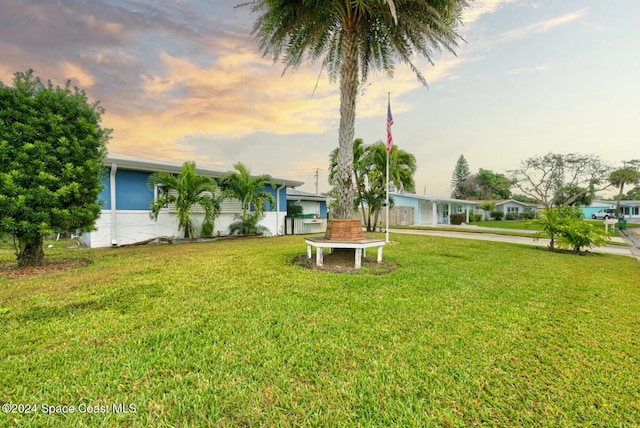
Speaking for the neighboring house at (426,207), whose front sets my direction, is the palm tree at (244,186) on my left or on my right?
on my right

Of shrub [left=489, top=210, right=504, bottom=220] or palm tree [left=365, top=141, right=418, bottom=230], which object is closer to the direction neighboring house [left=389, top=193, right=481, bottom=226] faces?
the palm tree

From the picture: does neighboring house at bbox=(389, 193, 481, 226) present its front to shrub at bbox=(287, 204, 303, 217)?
no

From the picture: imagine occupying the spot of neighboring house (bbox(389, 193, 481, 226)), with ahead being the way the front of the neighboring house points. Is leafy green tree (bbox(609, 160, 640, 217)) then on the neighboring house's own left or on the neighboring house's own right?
on the neighboring house's own left

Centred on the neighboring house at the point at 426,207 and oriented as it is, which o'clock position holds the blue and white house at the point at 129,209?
the blue and white house at the point at 129,209 is roughly at 2 o'clock from the neighboring house at the point at 426,207.

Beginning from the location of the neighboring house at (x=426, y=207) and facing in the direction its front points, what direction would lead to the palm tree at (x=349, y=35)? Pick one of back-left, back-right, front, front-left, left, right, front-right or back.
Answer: front-right

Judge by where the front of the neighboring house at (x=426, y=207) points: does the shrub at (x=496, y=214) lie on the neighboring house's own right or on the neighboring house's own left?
on the neighboring house's own left

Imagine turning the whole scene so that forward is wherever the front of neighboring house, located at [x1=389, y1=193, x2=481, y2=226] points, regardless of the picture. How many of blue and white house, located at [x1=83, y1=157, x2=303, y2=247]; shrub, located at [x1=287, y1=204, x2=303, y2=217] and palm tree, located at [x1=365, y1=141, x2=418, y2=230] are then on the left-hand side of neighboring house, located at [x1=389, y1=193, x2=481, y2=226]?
0

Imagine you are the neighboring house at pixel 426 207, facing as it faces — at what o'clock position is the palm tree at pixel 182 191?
The palm tree is roughly at 2 o'clock from the neighboring house.

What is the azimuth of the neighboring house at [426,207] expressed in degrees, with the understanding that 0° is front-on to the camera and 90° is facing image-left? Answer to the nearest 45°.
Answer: approximately 315°
